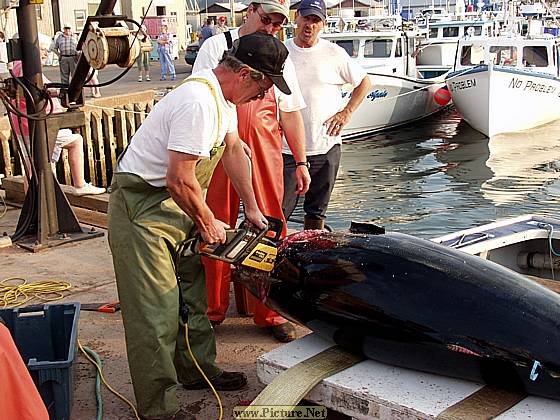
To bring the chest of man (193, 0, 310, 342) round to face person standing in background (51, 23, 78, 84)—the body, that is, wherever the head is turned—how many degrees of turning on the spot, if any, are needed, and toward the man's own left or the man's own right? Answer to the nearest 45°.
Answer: approximately 180°

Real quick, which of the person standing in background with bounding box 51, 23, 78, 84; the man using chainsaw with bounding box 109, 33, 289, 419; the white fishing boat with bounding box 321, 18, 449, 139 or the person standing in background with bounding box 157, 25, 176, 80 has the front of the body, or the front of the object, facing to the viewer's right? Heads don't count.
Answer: the man using chainsaw

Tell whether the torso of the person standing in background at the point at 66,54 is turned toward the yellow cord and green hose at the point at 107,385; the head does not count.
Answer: yes

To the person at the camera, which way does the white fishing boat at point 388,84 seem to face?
facing the viewer and to the left of the viewer

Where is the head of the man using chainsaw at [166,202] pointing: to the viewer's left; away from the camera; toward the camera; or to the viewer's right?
to the viewer's right

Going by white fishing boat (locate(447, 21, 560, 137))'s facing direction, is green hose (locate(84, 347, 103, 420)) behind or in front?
in front

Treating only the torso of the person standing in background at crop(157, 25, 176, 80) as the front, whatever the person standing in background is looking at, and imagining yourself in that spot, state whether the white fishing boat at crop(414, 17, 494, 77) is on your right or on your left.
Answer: on your left

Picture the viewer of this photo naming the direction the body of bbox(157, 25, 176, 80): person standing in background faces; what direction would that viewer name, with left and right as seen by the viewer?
facing the viewer

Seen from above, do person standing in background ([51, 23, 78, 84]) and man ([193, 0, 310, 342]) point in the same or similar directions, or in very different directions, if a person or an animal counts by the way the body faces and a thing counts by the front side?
same or similar directions

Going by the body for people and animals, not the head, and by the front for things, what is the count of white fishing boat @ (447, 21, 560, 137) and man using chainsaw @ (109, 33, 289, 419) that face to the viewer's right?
1

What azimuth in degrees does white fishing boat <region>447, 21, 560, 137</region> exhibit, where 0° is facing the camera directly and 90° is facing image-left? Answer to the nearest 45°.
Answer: approximately 0°

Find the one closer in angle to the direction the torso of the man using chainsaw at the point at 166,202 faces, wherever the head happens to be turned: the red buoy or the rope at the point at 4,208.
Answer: the red buoy

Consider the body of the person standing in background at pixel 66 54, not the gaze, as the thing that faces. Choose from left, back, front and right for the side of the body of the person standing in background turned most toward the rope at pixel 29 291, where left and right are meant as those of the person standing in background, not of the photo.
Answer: front

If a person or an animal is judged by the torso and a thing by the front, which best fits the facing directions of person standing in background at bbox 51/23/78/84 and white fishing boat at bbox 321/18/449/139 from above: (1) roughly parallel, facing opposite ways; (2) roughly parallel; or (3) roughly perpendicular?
roughly perpendicular
